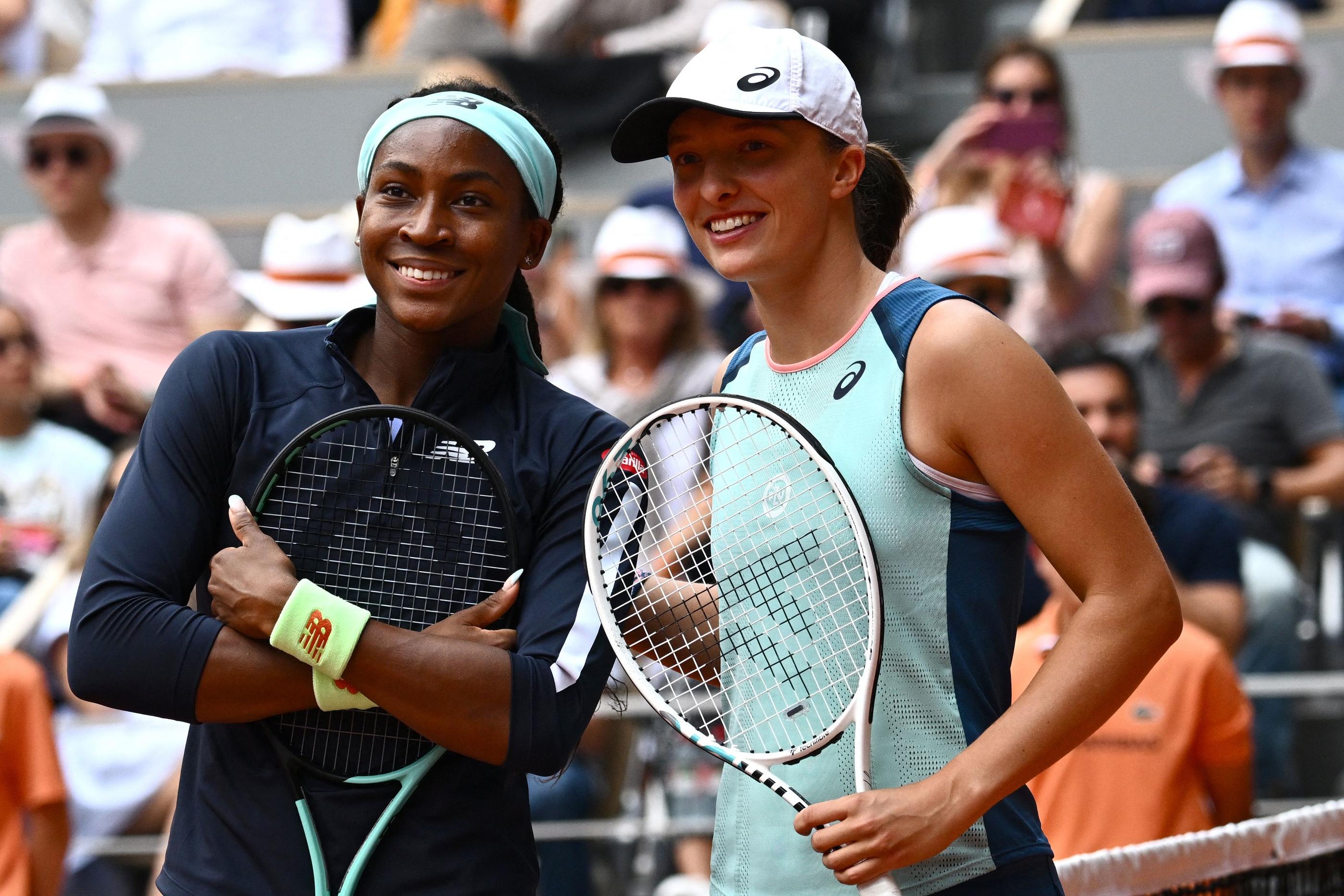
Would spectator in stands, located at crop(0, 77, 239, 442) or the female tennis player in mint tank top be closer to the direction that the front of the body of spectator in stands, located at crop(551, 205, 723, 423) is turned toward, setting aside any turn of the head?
the female tennis player in mint tank top

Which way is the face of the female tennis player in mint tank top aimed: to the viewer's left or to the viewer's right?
to the viewer's left

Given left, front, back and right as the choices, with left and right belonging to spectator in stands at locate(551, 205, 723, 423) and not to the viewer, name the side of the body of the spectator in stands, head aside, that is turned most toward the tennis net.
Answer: front

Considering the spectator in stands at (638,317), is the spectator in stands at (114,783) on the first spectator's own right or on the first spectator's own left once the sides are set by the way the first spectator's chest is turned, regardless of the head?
on the first spectator's own right

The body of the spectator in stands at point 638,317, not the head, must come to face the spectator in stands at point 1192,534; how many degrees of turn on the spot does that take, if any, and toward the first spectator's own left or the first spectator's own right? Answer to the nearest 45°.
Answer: approximately 45° to the first spectator's own left

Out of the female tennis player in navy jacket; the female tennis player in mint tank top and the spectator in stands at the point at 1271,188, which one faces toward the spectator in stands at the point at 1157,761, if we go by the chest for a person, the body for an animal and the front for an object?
the spectator in stands at the point at 1271,188

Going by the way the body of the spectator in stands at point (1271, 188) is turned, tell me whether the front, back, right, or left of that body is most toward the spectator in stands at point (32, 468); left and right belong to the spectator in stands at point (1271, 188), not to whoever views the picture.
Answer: right

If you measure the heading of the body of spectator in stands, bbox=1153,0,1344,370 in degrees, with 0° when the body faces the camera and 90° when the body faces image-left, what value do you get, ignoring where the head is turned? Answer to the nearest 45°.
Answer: approximately 0°

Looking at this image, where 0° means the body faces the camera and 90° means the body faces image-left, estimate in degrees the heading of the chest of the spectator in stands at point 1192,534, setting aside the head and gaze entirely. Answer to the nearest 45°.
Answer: approximately 0°

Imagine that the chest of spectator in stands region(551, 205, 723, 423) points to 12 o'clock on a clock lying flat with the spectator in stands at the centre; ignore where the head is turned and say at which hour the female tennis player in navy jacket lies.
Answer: The female tennis player in navy jacket is roughly at 12 o'clock from the spectator in stands.
